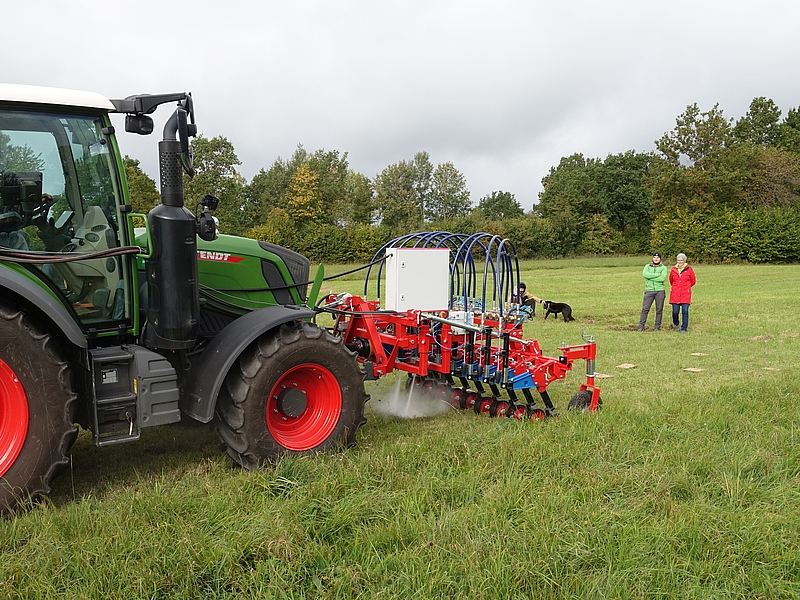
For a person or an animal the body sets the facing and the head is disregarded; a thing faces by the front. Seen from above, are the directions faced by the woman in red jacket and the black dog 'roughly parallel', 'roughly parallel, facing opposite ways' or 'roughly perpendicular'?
roughly perpendicular

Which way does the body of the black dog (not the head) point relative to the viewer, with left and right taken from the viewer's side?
facing to the left of the viewer

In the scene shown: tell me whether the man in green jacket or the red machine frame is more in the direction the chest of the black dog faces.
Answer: the red machine frame

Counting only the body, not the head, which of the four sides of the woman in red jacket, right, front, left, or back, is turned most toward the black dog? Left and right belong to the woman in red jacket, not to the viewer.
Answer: right

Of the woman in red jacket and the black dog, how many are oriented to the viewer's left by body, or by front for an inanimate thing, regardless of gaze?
1

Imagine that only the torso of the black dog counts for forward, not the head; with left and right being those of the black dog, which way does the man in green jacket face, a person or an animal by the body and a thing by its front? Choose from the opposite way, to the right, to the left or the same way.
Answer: to the left

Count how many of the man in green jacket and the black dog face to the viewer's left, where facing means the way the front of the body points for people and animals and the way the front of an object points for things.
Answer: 1
